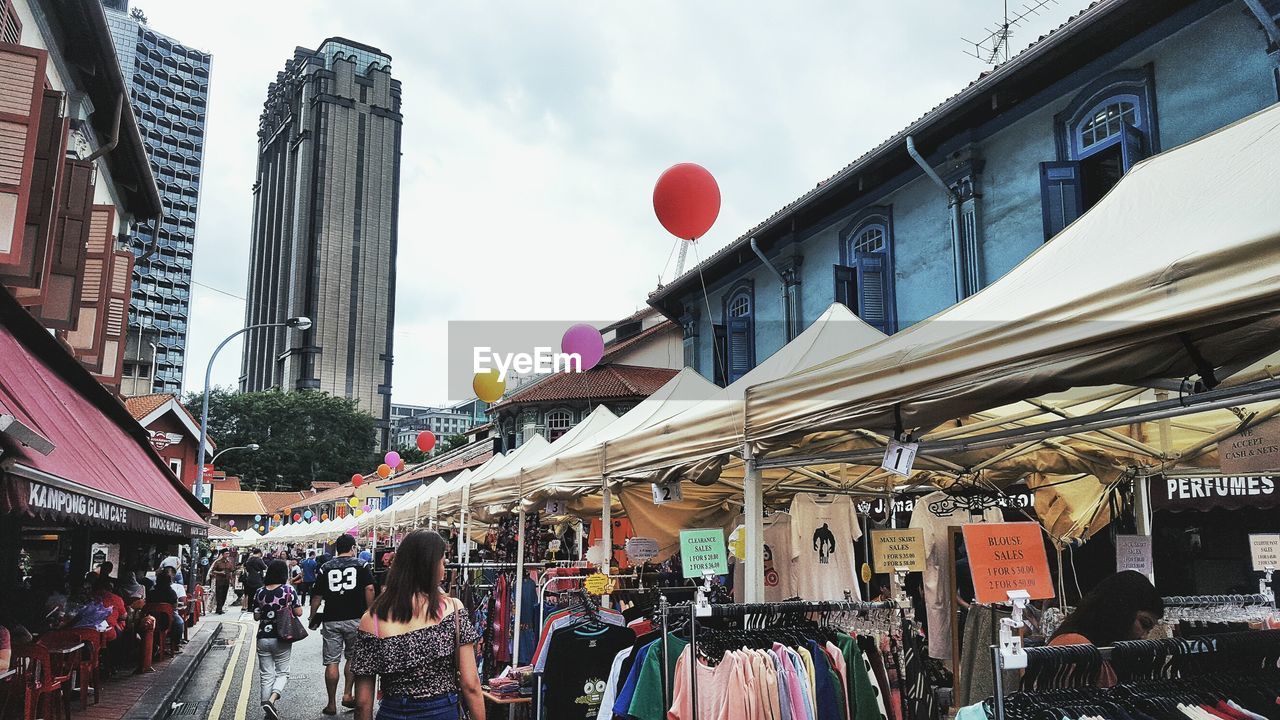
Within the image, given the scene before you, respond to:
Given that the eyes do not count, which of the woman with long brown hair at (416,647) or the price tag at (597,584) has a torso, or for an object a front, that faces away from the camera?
the woman with long brown hair

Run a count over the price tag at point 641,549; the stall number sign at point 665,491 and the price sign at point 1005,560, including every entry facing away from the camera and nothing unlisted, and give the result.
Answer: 0

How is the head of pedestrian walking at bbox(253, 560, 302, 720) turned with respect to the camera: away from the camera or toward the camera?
away from the camera

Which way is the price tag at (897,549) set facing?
toward the camera

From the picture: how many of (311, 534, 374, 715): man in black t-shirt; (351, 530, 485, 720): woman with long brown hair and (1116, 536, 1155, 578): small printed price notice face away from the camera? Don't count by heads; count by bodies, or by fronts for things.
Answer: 2

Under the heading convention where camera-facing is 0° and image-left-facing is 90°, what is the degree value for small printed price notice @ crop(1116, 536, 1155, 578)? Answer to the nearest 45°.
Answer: approximately 0°

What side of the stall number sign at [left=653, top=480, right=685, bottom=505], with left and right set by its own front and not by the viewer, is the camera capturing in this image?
front

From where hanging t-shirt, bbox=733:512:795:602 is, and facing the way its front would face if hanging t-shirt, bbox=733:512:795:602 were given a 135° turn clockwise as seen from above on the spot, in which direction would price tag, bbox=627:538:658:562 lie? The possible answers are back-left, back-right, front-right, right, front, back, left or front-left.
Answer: front

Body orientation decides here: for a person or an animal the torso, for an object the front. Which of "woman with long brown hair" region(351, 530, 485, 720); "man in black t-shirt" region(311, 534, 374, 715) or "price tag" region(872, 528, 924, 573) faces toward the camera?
the price tag

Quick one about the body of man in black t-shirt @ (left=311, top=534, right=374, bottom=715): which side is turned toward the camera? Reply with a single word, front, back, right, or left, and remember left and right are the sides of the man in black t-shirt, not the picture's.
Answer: back

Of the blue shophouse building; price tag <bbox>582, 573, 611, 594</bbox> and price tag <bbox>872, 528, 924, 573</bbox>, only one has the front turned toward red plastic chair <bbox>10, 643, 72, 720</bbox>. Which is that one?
the blue shophouse building

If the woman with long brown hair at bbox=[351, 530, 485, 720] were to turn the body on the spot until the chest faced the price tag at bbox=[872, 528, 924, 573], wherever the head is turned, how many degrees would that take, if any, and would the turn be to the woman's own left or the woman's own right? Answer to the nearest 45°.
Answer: approximately 90° to the woman's own right

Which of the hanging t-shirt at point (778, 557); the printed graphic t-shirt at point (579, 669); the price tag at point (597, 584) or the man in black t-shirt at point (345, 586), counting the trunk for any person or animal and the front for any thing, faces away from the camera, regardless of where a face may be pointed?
the man in black t-shirt

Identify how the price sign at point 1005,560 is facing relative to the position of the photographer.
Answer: facing the viewer

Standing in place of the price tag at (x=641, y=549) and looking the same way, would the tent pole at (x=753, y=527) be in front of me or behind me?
in front

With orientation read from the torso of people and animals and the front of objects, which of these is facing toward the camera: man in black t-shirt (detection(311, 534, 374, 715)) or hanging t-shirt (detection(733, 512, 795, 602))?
the hanging t-shirt
